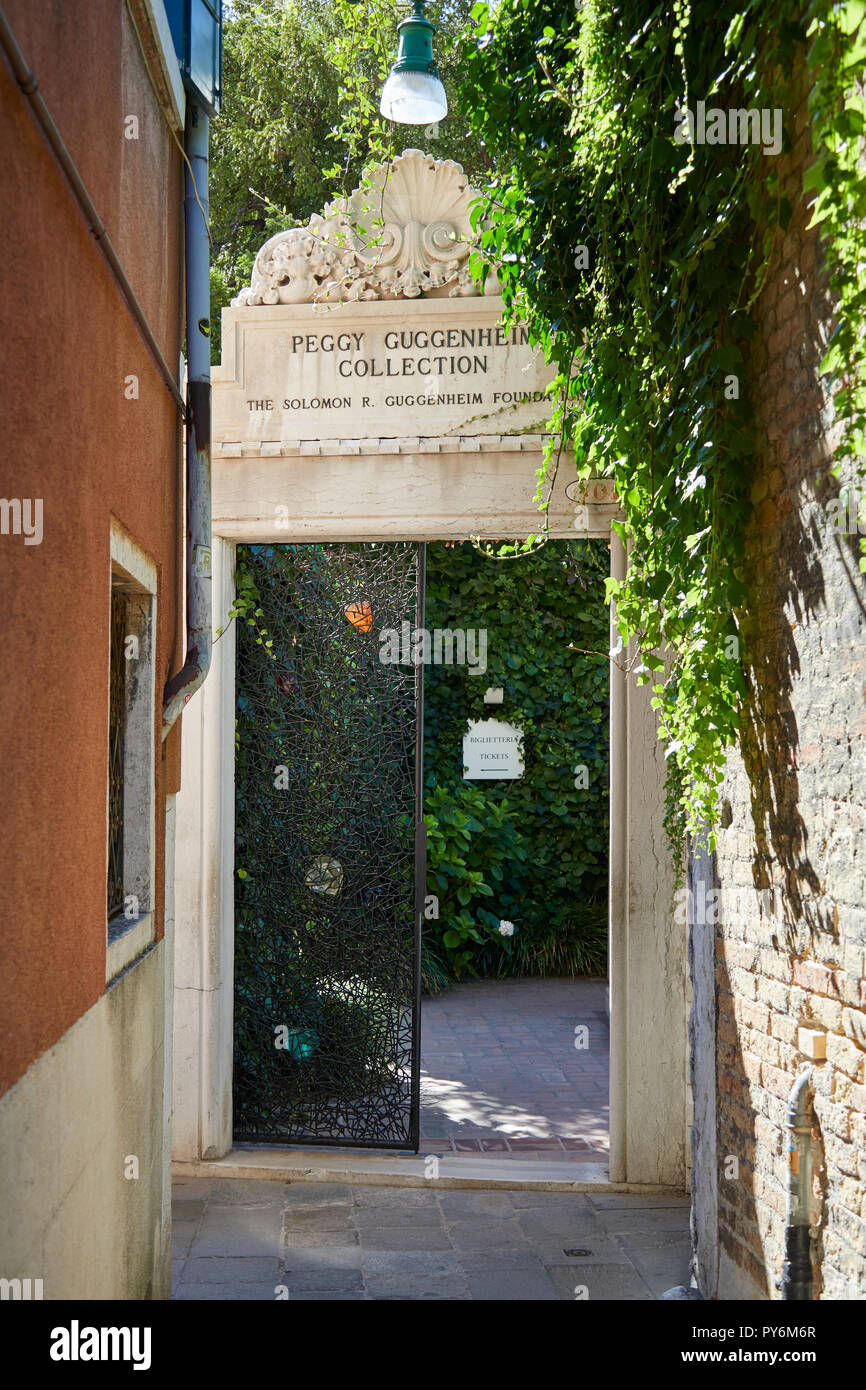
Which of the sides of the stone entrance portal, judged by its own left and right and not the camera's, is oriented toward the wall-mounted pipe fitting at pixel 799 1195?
front

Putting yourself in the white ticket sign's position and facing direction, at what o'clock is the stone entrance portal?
The stone entrance portal is roughly at 12 o'clock from the white ticket sign.

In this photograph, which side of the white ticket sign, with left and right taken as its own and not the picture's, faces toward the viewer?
front

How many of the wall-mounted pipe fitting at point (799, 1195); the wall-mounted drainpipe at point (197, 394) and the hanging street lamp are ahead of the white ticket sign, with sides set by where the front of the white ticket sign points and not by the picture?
3

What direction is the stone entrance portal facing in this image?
toward the camera

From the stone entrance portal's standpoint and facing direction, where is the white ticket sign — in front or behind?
behind

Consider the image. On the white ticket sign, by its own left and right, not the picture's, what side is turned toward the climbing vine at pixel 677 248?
front

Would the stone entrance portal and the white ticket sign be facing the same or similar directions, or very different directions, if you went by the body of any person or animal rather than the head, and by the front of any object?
same or similar directions

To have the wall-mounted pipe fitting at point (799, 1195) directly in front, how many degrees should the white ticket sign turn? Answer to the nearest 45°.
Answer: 0° — it already faces it

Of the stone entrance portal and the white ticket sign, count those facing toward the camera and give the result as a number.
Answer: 2
